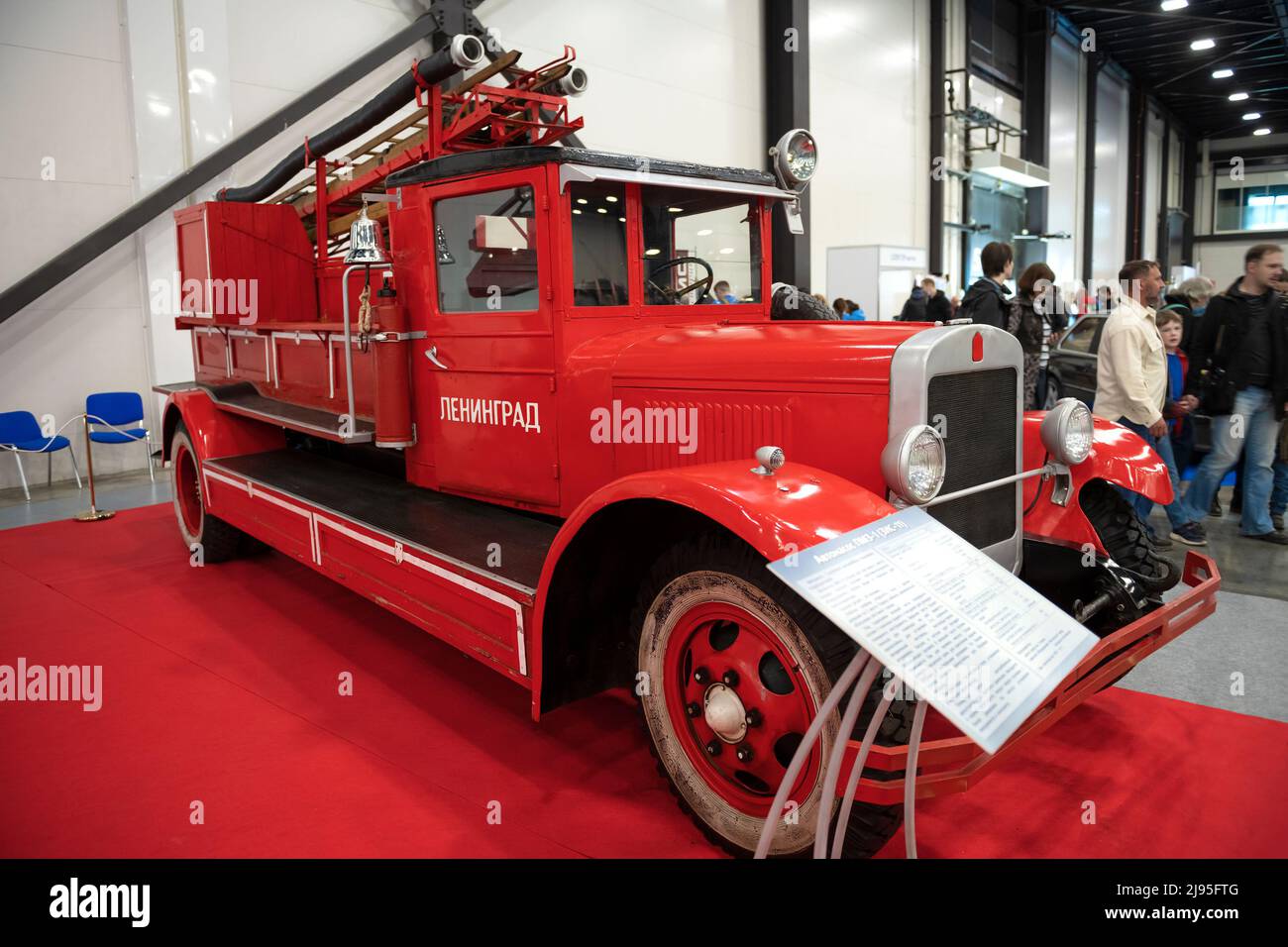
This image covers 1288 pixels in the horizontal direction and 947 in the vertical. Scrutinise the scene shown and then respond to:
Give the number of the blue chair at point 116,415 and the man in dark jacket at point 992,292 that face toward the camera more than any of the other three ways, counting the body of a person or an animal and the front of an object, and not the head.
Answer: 1

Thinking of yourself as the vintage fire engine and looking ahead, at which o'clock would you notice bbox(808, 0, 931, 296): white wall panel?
The white wall panel is roughly at 8 o'clock from the vintage fire engine.

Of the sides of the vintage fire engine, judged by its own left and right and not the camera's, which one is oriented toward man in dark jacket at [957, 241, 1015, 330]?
left

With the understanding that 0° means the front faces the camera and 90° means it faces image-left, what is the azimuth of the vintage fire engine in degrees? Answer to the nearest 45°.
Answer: approximately 315°
